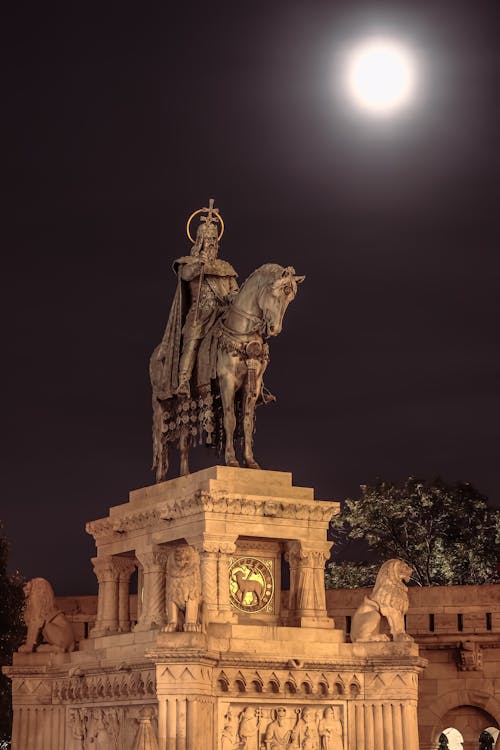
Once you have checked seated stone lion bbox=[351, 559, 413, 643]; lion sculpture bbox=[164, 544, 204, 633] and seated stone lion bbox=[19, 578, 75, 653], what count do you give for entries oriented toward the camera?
1

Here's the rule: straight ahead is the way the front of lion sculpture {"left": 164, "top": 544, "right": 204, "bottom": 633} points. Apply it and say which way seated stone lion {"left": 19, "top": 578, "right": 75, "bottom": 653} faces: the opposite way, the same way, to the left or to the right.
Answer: to the right

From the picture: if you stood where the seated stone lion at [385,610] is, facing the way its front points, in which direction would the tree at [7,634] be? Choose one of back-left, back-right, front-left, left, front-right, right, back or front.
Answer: back-left

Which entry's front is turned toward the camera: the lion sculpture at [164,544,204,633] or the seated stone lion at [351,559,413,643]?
the lion sculpture

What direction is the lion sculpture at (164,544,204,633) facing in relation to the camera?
toward the camera

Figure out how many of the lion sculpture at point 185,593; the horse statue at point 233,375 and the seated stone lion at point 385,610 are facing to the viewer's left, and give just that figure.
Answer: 0

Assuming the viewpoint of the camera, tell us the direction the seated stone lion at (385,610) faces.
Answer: facing to the right of the viewer

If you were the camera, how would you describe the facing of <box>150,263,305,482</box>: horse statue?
facing the viewer and to the right of the viewer

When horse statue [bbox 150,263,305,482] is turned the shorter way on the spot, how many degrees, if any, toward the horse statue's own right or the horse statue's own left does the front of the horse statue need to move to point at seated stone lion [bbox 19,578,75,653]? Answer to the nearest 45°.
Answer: approximately 180°

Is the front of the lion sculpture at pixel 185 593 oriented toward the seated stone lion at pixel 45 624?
no

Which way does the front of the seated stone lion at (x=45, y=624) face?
to the viewer's left

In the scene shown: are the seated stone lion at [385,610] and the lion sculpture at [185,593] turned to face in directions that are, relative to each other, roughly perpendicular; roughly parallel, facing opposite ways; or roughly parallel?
roughly perpendicular
